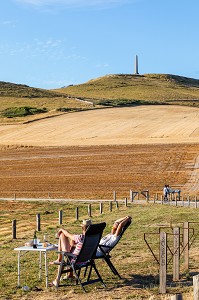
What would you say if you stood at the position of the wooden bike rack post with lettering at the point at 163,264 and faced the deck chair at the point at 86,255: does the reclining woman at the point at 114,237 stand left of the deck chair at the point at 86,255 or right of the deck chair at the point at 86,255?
right

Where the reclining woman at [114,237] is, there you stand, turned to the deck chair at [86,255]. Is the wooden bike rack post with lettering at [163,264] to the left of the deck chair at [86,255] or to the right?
left

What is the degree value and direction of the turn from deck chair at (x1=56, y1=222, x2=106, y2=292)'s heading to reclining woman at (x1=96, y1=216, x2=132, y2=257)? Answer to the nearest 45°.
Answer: approximately 90° to its right

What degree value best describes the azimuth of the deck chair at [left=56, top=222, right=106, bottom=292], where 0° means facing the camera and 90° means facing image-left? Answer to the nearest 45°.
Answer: approximately 135°

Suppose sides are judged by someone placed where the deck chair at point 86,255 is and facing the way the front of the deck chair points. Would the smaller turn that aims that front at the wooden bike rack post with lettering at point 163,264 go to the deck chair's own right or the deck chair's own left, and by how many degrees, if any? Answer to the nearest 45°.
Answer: approximately 180°
